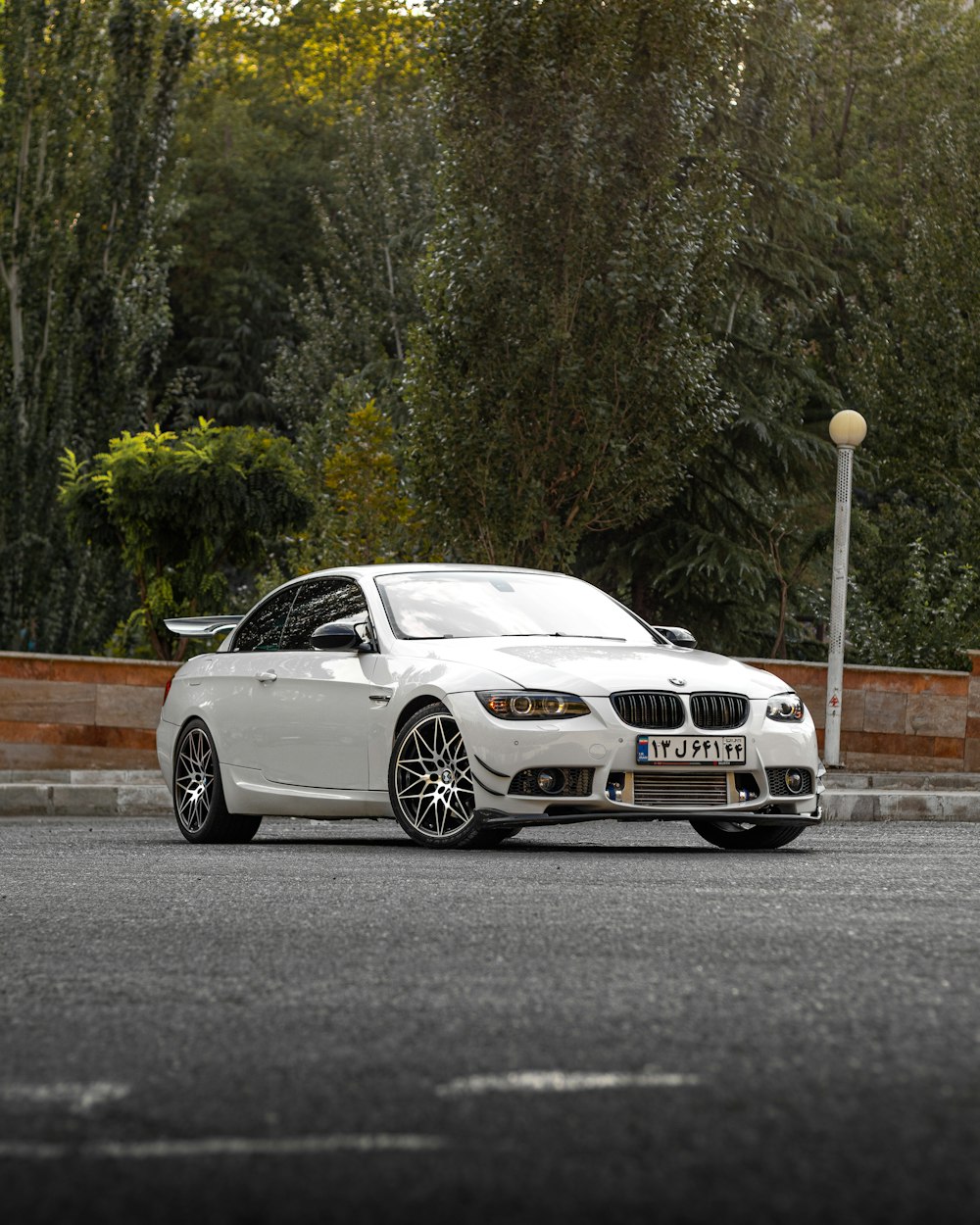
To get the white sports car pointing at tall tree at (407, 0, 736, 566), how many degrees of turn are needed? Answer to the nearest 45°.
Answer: approximately 135° to its left

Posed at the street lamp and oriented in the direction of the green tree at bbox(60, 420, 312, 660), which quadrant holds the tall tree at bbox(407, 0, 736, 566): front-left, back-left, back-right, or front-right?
front-right

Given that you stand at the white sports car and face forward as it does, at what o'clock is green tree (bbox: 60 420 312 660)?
The green tree is roughly at 7 o'clock from the white sports car.

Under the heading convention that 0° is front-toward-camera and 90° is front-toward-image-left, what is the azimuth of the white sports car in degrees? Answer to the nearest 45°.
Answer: approximately 315°

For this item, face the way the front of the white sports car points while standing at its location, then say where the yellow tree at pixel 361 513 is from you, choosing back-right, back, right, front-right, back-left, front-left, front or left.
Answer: back-left

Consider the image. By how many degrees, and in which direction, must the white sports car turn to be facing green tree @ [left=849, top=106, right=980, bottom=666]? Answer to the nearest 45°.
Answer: approximately 135° to its left

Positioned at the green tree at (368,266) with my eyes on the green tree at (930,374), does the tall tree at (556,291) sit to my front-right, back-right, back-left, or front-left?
front-right

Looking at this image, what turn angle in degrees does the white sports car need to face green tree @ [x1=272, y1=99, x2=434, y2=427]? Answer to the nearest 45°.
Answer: approximately 135° to its left

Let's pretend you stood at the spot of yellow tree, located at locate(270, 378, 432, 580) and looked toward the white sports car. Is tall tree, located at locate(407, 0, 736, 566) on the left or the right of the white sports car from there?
left
